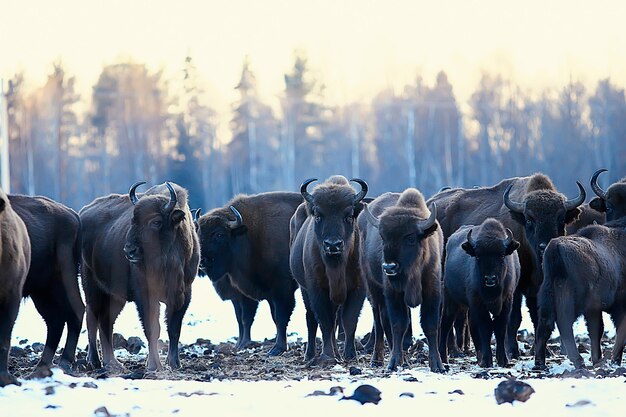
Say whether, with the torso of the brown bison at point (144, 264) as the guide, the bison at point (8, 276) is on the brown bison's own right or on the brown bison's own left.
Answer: on the brown bison's own right

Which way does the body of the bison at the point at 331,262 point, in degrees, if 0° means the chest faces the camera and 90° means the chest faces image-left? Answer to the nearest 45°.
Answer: approximately 0°

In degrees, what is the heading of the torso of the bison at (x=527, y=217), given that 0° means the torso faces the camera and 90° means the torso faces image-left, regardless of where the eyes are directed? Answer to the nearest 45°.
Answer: approximately 315°

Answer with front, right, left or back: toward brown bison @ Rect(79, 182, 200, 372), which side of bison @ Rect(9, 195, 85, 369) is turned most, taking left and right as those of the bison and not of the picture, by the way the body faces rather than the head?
back

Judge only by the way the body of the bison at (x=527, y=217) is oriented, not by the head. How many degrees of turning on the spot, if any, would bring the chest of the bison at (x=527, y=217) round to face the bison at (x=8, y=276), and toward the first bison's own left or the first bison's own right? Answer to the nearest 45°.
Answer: approximately 90° to the first bison's own right

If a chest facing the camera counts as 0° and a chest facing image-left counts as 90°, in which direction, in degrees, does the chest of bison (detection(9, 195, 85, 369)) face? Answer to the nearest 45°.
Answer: approximately 90°

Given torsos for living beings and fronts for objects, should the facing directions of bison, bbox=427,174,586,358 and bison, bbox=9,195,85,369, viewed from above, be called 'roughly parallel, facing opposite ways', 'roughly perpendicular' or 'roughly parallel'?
roughly parallel, facing opposite ways

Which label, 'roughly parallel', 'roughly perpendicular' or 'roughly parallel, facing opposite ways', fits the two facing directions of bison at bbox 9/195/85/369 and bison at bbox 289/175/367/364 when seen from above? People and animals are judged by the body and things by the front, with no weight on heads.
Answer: roughly perpendicular

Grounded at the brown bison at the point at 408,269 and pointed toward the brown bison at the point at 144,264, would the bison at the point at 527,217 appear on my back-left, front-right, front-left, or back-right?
back-right

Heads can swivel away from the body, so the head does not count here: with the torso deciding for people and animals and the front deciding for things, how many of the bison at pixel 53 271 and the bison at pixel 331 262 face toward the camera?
1
